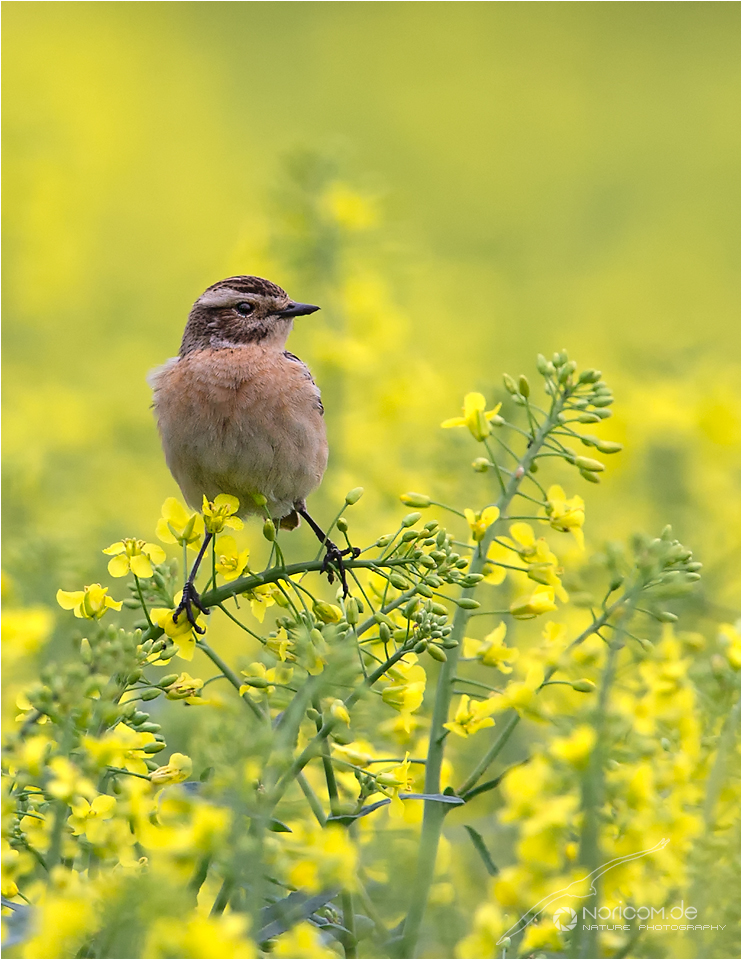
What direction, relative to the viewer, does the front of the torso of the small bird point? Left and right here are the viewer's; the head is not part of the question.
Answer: facing the viewer
